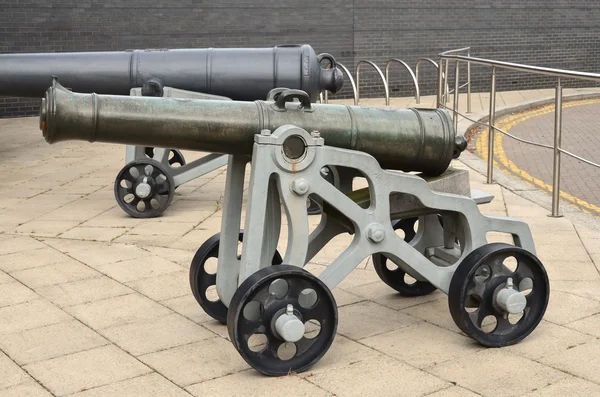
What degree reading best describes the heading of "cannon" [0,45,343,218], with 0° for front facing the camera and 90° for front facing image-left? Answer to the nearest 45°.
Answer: approximately 90°
